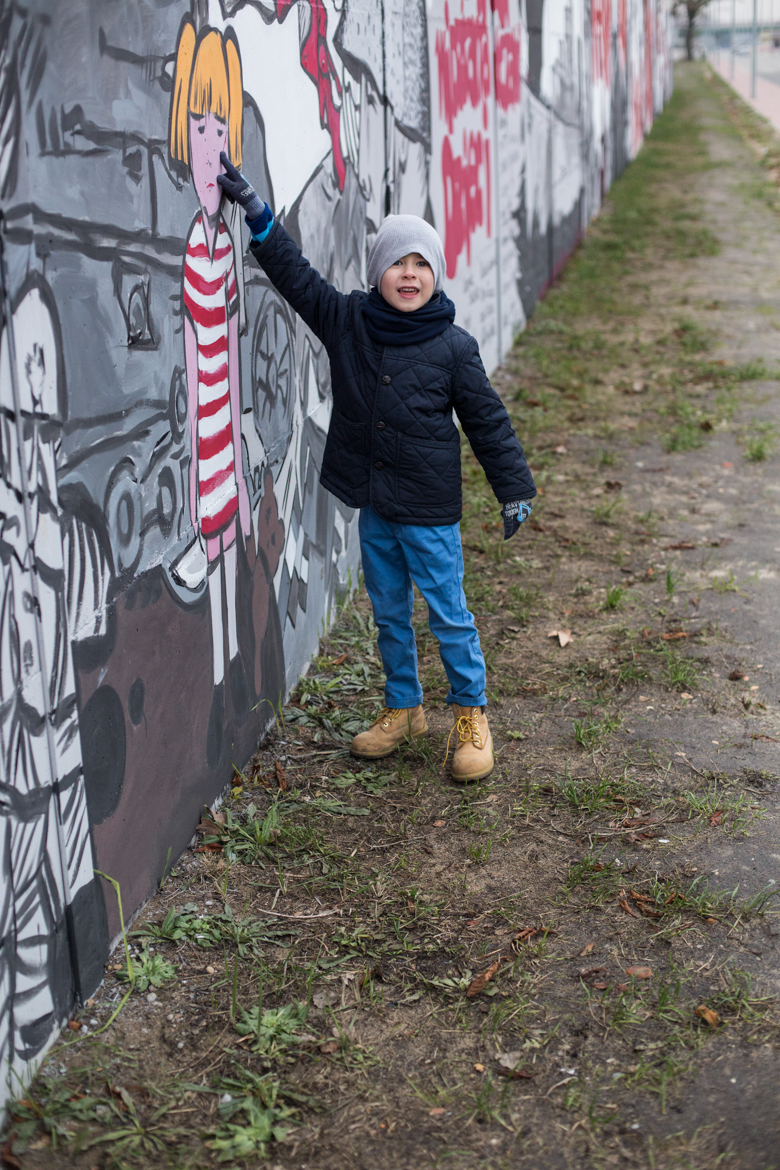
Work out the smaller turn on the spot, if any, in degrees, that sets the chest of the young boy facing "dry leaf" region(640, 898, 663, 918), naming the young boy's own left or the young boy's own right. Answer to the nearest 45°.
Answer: approximately 45° to the young boy's own left

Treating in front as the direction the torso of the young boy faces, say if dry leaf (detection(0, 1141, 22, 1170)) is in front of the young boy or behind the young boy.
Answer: in front

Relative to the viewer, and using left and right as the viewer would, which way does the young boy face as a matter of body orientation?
facing the viewer

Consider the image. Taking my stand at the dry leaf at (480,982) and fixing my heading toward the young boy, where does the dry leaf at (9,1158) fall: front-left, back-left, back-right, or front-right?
back-left

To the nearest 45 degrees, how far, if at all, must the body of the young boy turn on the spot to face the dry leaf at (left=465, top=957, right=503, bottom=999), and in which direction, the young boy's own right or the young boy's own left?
0° — they already face it
